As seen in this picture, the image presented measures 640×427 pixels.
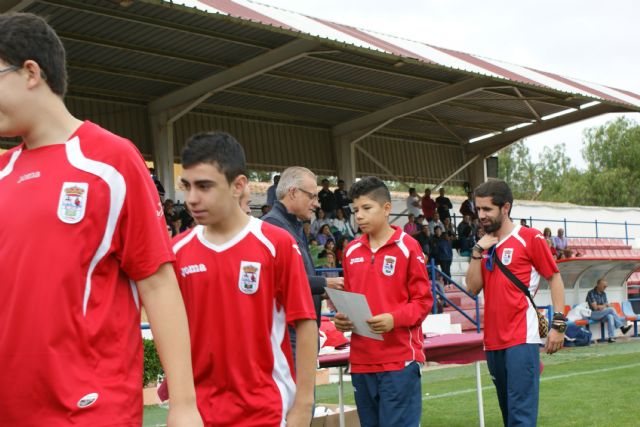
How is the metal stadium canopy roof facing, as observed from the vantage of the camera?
facing the viewer and to the right of the viewer

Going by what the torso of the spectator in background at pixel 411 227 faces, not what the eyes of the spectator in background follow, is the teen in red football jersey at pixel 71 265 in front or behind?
in front

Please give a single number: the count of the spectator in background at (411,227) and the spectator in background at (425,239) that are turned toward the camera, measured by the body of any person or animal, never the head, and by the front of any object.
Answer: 2

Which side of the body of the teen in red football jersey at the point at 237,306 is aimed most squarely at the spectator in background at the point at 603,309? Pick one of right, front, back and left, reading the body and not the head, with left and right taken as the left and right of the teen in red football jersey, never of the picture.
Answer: back

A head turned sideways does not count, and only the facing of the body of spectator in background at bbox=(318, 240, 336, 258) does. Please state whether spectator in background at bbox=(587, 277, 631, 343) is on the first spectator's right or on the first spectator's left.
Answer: on the first spectator's left

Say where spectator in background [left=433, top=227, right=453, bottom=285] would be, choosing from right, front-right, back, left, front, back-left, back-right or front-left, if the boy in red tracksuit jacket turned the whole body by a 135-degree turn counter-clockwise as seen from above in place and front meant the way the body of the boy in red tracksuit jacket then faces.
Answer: left

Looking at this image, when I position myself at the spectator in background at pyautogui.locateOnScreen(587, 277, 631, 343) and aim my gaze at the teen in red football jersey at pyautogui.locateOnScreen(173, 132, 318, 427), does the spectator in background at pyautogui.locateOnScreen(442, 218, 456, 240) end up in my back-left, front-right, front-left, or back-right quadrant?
back-right
